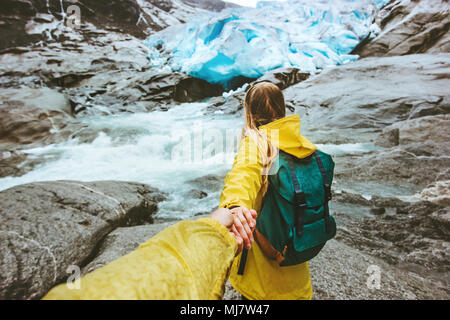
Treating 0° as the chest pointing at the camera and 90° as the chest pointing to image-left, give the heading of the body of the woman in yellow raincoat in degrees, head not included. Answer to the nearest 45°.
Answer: approximately 135°

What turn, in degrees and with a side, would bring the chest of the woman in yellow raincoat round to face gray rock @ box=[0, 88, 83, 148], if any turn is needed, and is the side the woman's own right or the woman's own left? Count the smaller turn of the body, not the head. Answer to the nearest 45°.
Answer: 0° — they already face it

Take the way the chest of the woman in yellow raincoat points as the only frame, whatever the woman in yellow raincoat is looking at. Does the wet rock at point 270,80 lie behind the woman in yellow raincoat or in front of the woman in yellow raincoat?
in front

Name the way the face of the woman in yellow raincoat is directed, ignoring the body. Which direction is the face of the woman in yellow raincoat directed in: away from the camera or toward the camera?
away from the camera

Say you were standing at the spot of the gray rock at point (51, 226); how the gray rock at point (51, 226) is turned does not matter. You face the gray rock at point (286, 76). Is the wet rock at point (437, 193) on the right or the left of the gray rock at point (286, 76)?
right

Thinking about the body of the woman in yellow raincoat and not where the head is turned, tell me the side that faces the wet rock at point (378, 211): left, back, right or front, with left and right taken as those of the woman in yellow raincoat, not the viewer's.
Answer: right

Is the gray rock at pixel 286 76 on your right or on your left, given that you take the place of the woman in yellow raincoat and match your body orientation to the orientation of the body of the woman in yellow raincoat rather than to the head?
on your right

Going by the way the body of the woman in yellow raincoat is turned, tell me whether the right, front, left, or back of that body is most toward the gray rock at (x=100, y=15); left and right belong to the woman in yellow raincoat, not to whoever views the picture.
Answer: front
